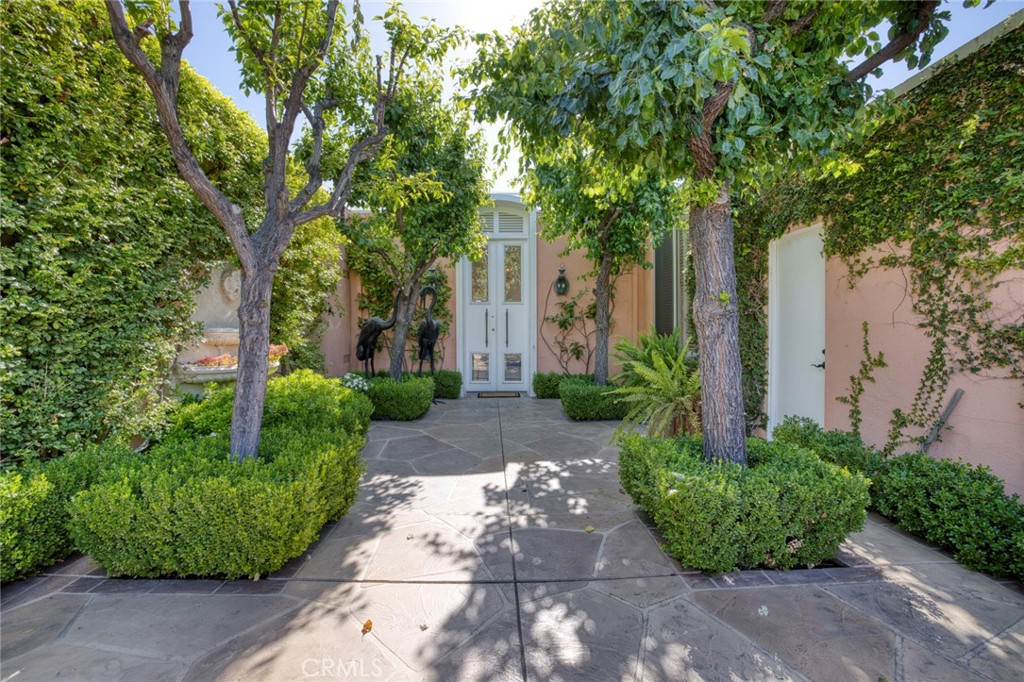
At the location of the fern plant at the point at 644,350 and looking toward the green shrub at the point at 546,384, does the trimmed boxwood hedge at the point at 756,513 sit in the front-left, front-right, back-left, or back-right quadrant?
back-left

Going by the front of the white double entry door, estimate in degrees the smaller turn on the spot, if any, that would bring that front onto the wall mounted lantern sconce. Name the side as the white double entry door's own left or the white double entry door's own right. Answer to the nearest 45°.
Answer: approximately 90° to the white double entry door's own left

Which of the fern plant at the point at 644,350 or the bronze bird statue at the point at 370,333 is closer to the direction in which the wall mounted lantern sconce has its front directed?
the fern plant

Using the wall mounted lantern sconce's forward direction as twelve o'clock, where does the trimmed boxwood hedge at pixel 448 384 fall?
The trimmed boxwood hedge is roughly at 2 o'clock from the wall mounted lantern sconce.
